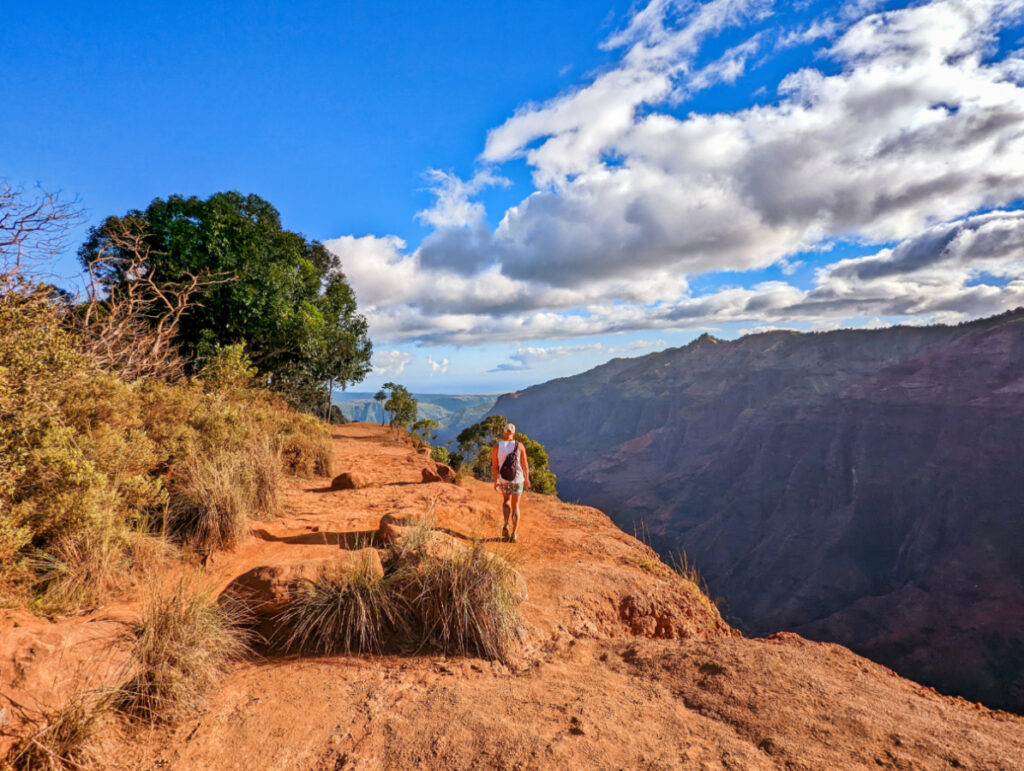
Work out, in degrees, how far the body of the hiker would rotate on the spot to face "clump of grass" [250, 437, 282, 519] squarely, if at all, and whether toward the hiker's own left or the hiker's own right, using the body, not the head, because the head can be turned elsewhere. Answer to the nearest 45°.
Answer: approximately 90° to the hiker's own left

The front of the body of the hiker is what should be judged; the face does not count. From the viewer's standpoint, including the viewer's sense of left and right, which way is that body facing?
facing away from the viewer

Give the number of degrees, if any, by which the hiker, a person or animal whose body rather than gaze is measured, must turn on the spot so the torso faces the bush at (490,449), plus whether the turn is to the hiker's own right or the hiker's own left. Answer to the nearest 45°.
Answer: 0° — they already face it

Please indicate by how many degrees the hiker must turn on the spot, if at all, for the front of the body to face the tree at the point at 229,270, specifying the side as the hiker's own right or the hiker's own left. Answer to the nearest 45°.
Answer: approximately 45° to the hiker's own left

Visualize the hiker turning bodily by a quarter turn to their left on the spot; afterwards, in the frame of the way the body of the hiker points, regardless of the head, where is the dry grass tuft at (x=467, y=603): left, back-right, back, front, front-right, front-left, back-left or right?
left

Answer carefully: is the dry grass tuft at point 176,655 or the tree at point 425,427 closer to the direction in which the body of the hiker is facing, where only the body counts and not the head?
the tree

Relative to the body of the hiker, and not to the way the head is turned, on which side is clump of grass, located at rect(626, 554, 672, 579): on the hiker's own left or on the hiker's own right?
on the hiker's own right

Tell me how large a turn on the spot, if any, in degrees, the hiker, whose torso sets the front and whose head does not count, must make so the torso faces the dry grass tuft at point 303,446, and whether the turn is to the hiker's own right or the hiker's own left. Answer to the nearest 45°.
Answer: approximately 45° to the hiker's own left

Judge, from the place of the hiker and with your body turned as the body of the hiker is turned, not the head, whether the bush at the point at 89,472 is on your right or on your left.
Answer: on your left

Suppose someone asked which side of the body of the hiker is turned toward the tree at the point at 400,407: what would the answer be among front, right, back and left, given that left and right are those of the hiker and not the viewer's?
front
